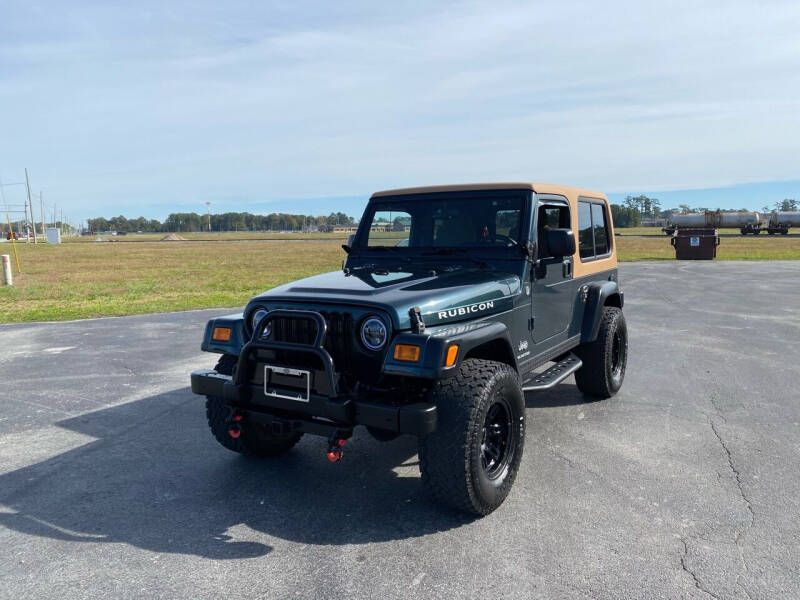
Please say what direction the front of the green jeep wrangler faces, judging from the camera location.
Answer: facing the viewer and to the left of the viewer
